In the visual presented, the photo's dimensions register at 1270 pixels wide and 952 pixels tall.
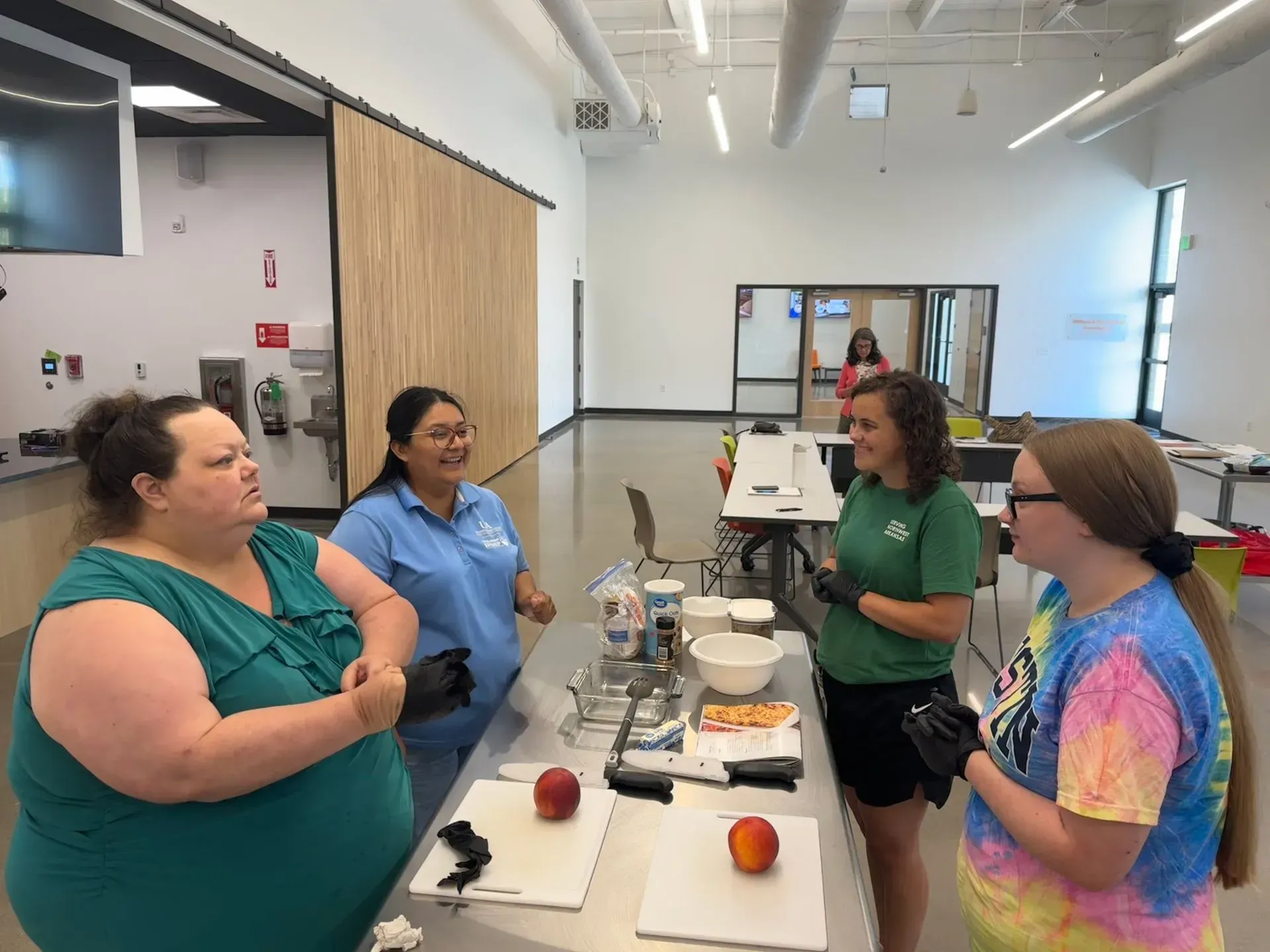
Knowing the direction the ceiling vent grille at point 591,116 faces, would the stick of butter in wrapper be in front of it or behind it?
in front

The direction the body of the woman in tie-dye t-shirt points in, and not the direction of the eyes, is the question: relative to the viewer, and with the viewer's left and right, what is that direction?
facing to the left of the viewer

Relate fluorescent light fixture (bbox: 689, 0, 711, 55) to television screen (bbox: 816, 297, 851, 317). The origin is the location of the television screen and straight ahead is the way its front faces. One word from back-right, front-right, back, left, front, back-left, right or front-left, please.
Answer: front

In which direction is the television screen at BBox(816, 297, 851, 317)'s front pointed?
toward the camera

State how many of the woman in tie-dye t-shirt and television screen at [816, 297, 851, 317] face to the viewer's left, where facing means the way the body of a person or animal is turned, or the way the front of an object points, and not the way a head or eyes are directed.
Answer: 1

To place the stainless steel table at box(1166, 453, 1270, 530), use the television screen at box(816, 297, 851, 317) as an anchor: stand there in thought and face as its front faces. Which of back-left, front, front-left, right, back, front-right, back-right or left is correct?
front

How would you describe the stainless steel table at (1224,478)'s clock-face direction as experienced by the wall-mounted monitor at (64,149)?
The stainless steel table is roughly at 11 o'clock from the wall-mounted monitor.

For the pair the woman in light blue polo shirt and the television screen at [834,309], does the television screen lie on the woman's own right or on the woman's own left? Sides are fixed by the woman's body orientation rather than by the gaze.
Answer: on the woman's own left

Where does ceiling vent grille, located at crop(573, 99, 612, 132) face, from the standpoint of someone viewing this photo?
facing the viewer

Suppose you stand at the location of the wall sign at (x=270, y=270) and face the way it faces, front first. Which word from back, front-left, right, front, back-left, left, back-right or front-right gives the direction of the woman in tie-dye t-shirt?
front

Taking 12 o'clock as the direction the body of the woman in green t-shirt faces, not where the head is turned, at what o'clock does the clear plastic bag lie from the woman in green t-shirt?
The clear plastic bag is roughly at 1 o'clock from the woman in green t-shirt.

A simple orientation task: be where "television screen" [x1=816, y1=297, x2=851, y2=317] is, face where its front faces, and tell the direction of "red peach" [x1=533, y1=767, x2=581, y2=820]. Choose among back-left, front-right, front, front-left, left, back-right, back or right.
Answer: front

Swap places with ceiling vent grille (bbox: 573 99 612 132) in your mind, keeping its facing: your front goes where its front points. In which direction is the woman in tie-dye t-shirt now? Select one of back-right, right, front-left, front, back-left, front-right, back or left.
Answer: front

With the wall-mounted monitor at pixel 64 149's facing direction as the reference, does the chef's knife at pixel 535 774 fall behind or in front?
in front

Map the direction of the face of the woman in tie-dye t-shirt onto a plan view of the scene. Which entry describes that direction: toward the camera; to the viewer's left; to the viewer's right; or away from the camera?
to the viewer's left
